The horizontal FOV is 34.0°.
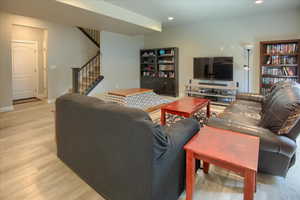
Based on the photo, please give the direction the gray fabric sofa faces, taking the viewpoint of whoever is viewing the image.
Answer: facing away from the viewer and to the right of the viewer

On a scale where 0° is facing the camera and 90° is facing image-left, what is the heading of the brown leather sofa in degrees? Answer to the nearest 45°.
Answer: approximately 90°

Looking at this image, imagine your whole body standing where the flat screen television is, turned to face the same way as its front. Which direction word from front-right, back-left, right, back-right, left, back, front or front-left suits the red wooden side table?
front

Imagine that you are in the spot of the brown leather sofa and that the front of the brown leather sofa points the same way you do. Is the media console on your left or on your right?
on your right

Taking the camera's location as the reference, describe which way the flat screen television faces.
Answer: facing the viewer

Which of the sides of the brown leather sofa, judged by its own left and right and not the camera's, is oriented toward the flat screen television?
right

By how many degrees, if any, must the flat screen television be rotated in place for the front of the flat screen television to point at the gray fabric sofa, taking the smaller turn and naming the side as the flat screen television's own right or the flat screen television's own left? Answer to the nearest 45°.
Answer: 0° — it already faces it

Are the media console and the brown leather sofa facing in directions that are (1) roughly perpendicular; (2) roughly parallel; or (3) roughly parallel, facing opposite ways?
roughly perpendicular

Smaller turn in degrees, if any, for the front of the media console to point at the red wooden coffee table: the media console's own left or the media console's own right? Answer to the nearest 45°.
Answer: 0° — it already faces it

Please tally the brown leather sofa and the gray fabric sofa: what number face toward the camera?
0

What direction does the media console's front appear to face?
toward the camera
